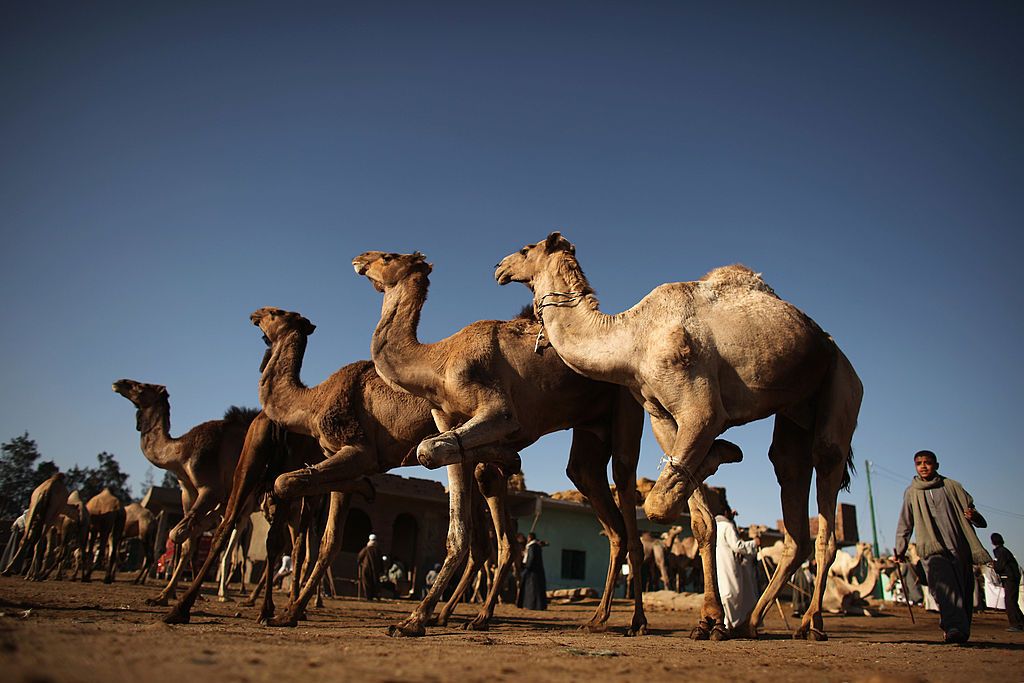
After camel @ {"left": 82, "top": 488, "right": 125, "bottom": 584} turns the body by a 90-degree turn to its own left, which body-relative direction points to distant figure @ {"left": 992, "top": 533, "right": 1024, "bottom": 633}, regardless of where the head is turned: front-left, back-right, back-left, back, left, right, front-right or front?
back-left

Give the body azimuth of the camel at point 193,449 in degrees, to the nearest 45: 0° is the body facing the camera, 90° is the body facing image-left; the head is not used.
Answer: approximately 90°

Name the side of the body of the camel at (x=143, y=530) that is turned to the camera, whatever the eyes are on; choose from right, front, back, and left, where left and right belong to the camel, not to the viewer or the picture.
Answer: left

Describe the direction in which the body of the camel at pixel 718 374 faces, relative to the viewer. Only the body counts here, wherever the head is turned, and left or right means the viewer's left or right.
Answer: facing to the left of the viewer

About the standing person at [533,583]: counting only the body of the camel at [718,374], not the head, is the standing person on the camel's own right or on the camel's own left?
on the camel's own right

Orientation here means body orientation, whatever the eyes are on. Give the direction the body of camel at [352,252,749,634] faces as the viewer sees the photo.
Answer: to the viewer's left

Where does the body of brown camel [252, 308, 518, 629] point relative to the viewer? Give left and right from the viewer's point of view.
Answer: facing to the left of the viewer

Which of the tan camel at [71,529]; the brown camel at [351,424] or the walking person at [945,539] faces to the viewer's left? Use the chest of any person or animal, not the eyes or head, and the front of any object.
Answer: the brown camel
